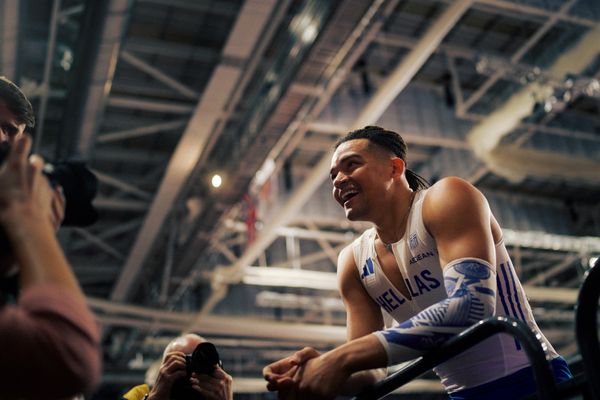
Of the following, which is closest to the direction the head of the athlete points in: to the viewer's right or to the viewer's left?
to the viewer's left

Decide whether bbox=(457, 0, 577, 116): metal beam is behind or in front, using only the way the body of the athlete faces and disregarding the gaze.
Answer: behind

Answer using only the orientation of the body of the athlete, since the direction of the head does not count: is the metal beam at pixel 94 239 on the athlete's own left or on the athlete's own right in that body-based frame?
on the athlete's own right

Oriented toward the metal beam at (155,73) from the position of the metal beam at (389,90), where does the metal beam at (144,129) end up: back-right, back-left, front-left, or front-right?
front-right

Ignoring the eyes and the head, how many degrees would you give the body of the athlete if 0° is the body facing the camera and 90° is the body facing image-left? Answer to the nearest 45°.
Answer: approximately 45°

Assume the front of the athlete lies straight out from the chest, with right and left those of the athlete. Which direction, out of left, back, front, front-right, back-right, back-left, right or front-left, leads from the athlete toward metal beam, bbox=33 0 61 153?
right

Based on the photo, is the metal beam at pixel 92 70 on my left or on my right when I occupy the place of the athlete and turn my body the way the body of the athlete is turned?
on my right

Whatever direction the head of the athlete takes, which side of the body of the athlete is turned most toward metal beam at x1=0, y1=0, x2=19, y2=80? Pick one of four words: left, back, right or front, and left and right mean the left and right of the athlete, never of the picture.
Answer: right

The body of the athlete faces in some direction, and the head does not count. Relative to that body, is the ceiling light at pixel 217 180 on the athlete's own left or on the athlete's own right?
on the athlete's own right

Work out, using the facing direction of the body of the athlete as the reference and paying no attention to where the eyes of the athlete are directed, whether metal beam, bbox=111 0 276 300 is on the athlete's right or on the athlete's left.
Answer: on the athlete's right
